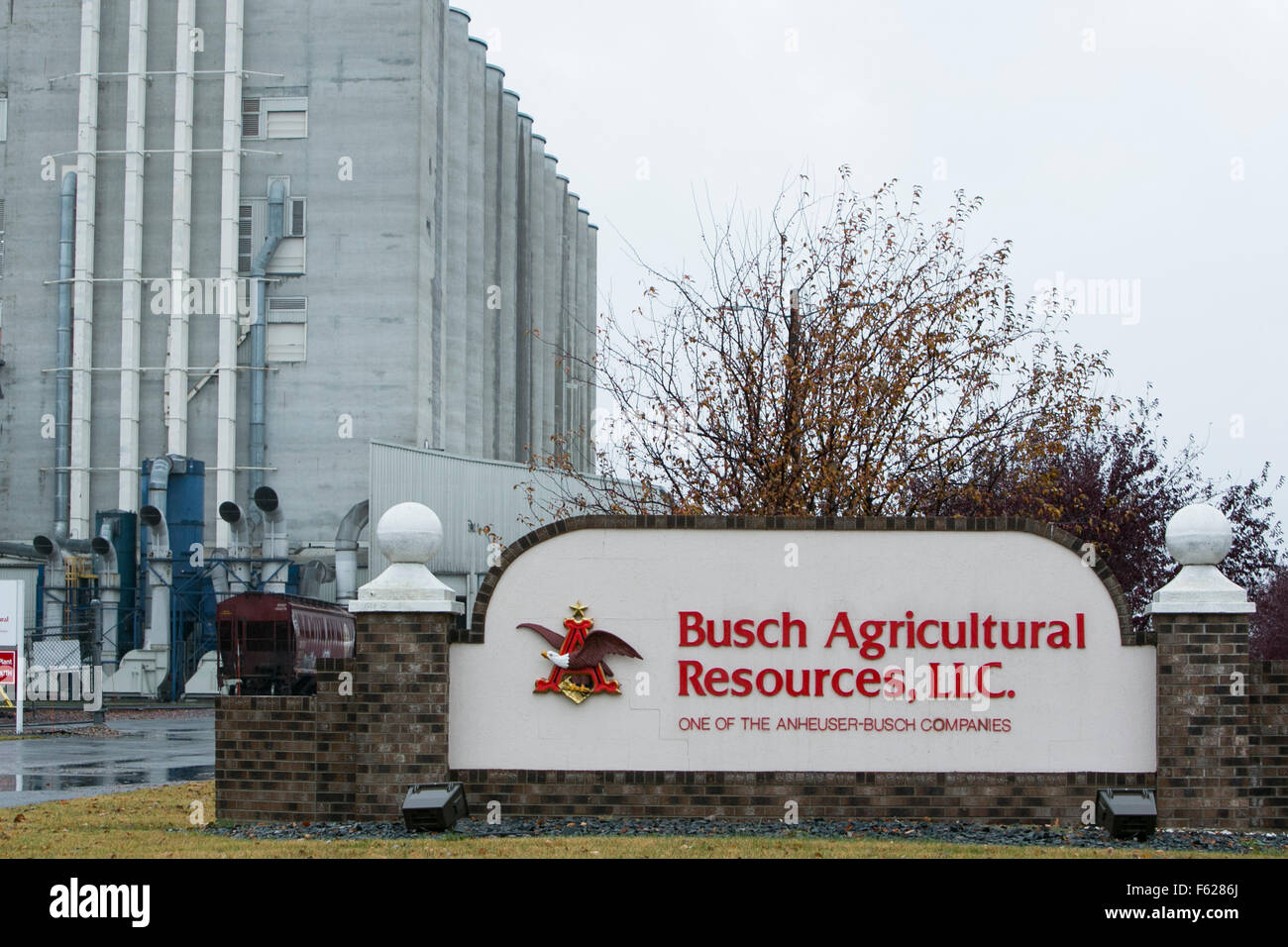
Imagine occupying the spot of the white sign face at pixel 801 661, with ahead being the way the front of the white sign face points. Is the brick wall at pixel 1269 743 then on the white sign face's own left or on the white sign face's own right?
on the white sign face's own left

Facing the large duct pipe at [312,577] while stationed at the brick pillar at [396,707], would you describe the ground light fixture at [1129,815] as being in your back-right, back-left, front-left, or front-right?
back-right

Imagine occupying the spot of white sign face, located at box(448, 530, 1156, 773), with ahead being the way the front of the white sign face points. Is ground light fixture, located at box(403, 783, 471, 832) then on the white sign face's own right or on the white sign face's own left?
on the white sign face's own right

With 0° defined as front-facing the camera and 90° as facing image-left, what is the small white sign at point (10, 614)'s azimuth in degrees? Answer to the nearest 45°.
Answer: approximately 0°

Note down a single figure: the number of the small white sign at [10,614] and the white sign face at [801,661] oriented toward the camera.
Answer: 2

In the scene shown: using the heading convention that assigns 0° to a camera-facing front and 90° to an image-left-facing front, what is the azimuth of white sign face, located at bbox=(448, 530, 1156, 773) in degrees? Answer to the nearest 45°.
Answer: approximately 0°

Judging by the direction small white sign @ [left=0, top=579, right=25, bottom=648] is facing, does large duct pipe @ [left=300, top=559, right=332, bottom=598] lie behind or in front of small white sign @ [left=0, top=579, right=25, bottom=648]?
behind

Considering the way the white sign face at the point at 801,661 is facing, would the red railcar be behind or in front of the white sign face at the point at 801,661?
behind

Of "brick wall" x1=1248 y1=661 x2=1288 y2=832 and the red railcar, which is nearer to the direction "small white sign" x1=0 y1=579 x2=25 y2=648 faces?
the brick wall

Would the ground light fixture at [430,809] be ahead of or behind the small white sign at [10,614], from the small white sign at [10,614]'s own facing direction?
ahead

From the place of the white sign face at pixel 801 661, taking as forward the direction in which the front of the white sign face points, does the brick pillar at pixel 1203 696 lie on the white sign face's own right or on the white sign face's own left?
on the white sign face's own left

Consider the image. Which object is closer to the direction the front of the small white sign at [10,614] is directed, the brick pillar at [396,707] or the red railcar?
the brick pillar
